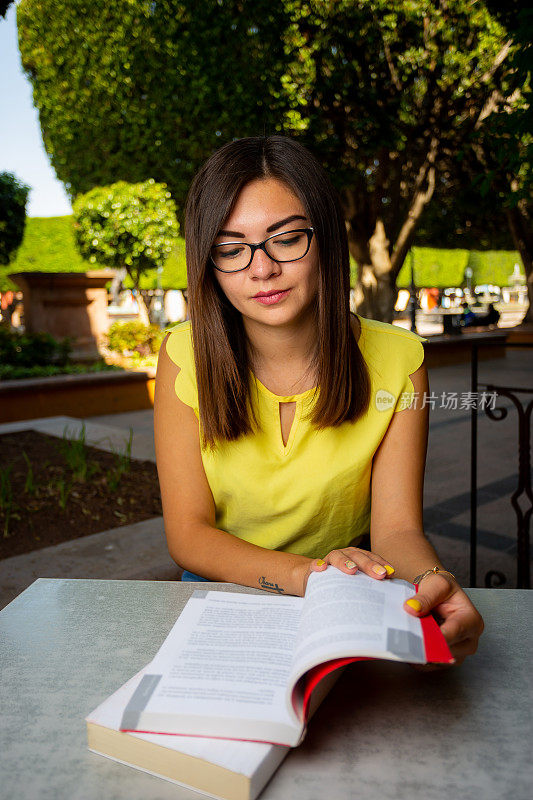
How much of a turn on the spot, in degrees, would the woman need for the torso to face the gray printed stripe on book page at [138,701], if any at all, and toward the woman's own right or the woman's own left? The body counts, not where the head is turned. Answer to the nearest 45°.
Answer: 0° — they already face it

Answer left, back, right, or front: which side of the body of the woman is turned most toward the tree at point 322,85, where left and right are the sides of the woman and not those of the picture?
back

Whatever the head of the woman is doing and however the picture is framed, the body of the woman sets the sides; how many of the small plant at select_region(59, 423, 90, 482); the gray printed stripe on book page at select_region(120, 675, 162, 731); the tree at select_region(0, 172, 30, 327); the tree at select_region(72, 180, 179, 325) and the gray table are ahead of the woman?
2

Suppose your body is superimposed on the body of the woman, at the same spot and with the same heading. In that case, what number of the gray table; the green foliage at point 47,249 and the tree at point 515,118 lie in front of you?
1

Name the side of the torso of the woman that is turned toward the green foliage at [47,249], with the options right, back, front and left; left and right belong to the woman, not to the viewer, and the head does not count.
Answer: back

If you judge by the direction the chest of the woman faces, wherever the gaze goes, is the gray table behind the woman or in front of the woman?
in front

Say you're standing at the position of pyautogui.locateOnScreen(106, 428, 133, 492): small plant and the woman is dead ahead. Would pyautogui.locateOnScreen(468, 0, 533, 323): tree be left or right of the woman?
left

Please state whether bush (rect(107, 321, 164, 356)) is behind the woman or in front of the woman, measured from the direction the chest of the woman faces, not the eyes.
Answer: behind

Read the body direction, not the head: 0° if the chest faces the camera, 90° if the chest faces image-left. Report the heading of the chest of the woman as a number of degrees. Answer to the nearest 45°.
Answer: approximately 0°

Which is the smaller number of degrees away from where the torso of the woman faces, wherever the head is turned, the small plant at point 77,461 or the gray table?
the gray table

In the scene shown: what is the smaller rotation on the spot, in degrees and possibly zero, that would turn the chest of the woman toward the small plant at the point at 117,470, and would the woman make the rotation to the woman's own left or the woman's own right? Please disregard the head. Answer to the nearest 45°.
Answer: approximately 135° to the woman's own right

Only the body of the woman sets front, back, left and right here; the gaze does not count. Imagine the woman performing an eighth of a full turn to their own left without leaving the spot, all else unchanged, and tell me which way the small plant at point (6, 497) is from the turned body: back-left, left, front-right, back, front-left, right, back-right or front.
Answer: back

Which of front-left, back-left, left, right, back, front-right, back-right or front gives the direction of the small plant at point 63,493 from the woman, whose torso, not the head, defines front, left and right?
back-right

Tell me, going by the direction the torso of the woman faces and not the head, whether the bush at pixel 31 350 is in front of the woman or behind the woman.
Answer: behind
